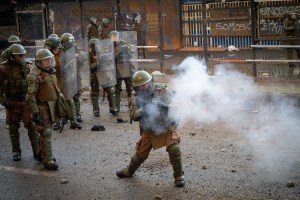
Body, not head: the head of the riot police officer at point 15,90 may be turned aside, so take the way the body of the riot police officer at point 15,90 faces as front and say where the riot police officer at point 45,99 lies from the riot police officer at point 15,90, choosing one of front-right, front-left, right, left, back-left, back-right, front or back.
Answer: front

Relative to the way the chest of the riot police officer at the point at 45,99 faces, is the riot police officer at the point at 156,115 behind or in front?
in front

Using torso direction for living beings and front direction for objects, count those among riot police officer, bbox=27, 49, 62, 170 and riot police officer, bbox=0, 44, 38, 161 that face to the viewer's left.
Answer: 0

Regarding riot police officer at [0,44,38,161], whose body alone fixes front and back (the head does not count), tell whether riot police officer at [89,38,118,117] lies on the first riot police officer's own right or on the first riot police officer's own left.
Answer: on the first riot police officer's own left

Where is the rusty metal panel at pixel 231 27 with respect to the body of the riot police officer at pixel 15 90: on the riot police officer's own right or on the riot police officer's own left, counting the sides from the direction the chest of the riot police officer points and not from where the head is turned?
on the riot police officer's own left

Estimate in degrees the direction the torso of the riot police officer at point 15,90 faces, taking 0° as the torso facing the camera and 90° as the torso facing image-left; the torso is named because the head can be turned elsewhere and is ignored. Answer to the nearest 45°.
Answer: approximately 315°

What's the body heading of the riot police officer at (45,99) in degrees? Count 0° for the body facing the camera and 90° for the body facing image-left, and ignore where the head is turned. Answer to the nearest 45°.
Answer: approximately 315°

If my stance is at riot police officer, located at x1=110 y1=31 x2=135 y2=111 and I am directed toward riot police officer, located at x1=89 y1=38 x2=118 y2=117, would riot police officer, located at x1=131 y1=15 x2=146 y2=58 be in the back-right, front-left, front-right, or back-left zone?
back-right

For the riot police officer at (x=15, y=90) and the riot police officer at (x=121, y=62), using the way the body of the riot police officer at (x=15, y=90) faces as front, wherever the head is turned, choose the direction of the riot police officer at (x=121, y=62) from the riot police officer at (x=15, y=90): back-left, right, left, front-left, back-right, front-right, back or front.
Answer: left
